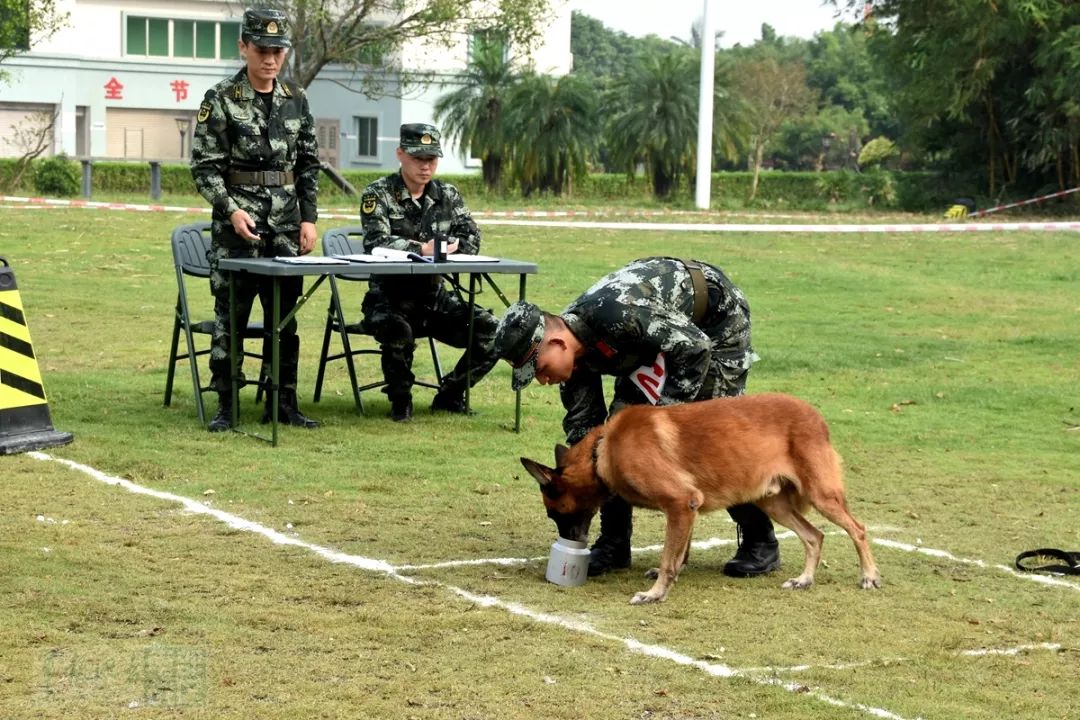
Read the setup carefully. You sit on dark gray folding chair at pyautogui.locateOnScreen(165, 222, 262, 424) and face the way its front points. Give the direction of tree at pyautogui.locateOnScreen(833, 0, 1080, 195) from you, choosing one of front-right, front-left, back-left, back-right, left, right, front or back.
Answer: left

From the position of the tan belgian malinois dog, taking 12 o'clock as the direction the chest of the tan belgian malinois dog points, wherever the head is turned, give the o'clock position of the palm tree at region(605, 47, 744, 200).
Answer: The palm tree is roughly at 3 o'clock from the tan belgian malinois dog.

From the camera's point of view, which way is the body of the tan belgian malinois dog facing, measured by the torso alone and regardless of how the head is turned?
to the viewer's left

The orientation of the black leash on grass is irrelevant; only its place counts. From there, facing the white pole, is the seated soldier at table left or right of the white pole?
left

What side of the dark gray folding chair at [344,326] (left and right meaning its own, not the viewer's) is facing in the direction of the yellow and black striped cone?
right

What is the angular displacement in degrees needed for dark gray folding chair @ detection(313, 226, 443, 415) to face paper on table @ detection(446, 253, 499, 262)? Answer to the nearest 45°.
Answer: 0° — it already faces it

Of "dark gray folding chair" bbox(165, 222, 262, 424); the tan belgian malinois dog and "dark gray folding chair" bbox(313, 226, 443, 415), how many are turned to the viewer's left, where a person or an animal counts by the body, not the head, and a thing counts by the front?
1

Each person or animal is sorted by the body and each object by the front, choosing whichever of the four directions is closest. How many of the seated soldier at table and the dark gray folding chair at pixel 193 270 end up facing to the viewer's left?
0

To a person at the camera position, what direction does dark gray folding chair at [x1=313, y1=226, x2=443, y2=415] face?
facing the viewer and to the right of the viewer

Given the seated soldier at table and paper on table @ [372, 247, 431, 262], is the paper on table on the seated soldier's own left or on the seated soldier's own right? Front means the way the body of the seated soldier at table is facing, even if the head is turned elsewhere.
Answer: on the seated soldier's own right

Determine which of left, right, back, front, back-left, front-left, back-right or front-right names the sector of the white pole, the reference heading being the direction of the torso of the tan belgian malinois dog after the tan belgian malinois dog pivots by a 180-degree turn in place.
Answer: left
